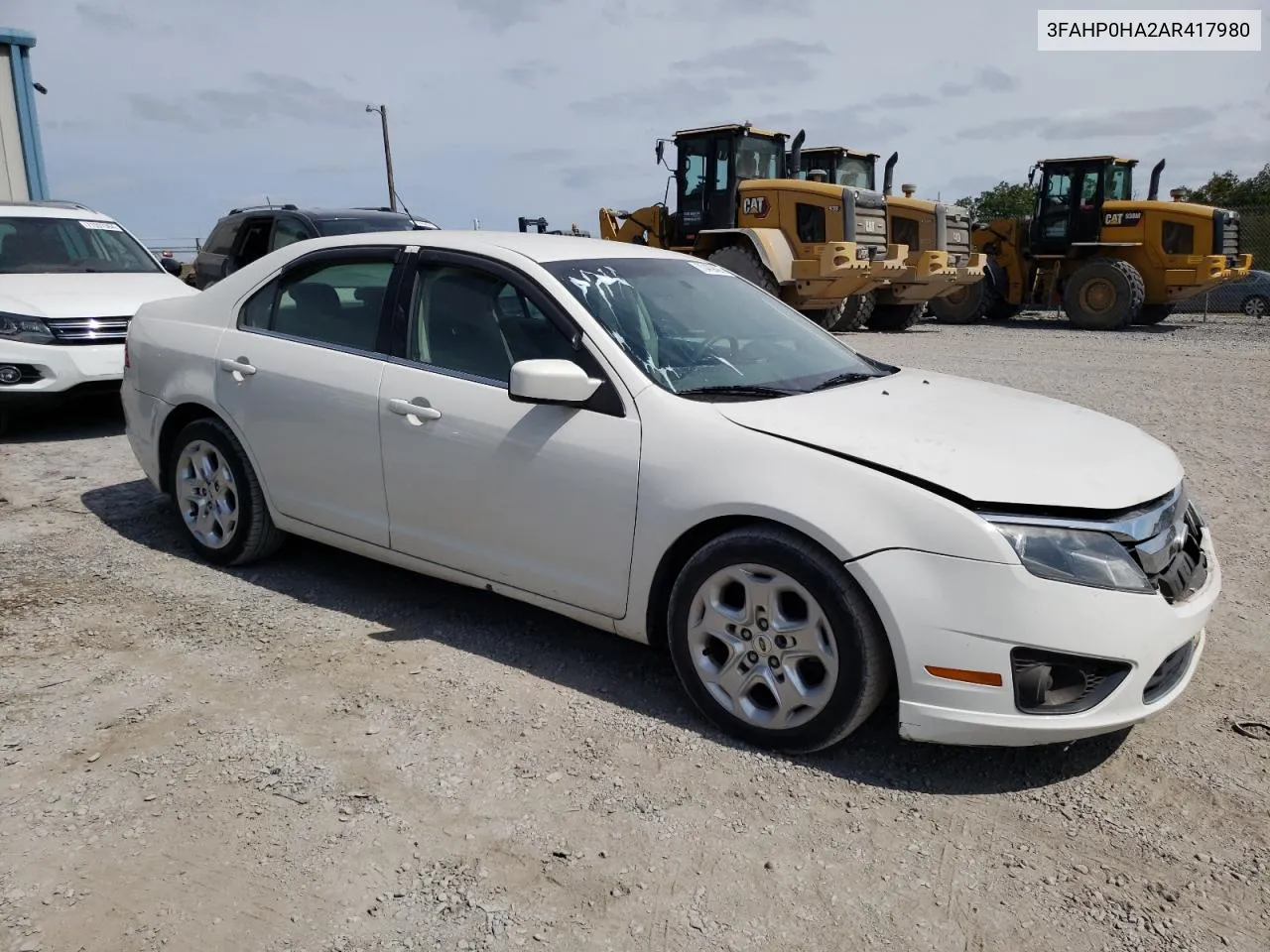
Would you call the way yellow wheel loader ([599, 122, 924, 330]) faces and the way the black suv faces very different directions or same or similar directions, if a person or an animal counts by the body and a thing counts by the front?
very different directions

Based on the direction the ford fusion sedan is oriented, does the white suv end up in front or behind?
behind

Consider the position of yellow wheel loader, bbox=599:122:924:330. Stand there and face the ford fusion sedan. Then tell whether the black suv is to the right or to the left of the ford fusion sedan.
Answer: right

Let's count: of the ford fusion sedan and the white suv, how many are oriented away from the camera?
0

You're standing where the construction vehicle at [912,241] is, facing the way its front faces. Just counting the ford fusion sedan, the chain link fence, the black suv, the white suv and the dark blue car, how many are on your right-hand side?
2

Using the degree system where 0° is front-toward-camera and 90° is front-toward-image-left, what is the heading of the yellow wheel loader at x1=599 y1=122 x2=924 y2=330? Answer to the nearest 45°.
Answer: approximately 135°

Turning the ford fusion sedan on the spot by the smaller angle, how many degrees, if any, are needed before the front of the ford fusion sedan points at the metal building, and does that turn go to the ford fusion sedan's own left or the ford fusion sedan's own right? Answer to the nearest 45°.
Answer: approximately 180°

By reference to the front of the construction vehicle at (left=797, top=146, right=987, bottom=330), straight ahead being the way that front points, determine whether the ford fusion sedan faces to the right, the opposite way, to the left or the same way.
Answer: the opposite way

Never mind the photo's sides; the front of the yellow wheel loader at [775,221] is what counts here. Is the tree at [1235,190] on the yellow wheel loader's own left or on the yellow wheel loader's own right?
on the yellow wheel loader's own right

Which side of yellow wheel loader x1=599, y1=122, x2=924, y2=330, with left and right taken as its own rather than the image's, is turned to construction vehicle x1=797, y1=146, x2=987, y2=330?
right

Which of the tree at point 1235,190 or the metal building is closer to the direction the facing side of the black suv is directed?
the tree

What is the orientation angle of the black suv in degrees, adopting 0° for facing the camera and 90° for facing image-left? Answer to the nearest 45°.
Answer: approximately 315°

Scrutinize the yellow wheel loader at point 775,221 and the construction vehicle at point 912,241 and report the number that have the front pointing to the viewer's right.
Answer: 0

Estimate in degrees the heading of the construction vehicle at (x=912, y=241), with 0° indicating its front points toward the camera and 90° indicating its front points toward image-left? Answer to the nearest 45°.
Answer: approximately 135°
